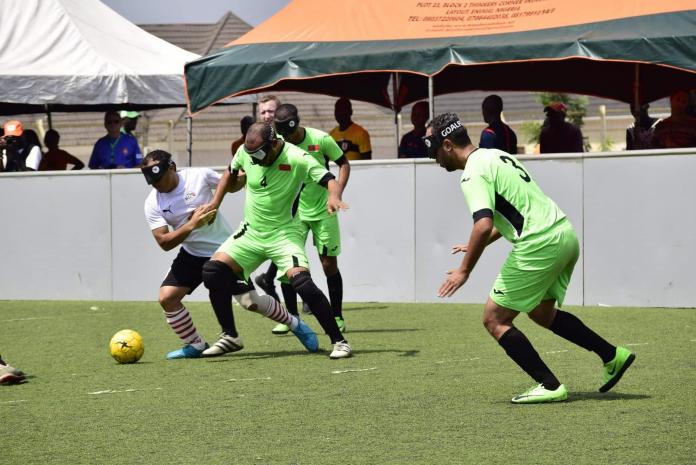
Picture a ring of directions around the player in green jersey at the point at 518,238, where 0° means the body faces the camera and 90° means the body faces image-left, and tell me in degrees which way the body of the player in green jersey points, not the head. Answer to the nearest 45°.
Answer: approximately 90°

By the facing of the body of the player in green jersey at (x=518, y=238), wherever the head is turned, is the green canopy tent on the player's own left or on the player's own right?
on the player's own right

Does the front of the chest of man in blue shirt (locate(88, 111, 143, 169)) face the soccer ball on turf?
yes

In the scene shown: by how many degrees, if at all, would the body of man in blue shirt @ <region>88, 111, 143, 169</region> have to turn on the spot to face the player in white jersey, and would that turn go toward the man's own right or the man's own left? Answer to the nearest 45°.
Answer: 0° — they already face them

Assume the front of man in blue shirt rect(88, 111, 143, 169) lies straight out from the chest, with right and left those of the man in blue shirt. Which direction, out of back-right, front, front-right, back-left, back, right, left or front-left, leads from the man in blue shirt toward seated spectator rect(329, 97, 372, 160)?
front-left

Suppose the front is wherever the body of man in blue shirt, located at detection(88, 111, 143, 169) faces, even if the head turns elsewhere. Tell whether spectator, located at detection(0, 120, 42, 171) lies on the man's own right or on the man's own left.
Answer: on the man's own right

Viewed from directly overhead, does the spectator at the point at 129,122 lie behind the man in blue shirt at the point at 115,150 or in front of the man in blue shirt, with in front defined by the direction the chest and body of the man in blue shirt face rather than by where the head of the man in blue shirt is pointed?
behind

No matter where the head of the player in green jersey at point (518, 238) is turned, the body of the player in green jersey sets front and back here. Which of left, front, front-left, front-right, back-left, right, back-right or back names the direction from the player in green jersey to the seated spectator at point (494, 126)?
right

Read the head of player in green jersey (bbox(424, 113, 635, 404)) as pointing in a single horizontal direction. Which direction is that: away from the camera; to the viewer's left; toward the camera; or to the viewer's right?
to the viewer's left
